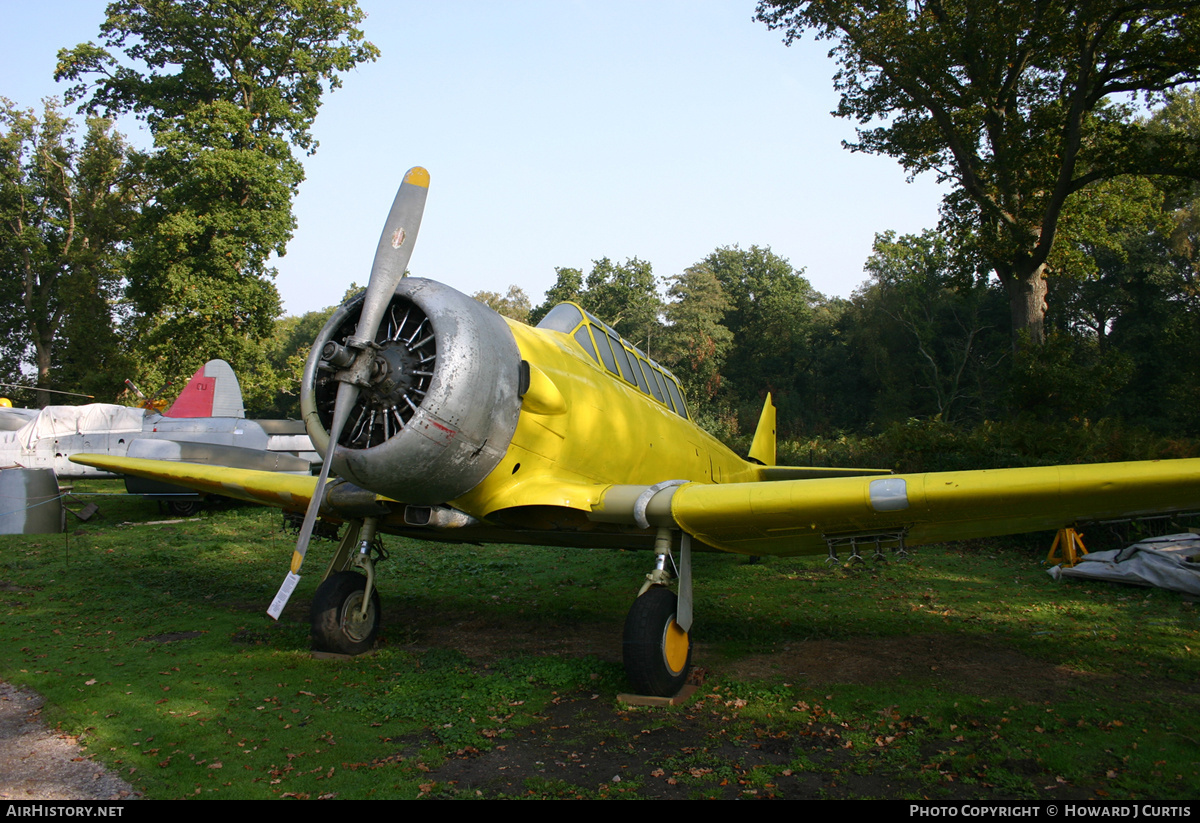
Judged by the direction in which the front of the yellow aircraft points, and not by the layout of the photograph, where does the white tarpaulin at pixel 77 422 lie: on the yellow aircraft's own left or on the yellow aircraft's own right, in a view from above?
on the yellow aircraft's own right

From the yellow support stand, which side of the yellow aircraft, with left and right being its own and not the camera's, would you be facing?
back

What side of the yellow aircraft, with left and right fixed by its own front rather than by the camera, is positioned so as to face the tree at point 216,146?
right

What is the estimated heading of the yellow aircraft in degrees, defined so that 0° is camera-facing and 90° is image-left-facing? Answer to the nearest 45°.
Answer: approximately 45°

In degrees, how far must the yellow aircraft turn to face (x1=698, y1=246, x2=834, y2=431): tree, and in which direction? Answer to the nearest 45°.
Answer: approximately 135° to its right

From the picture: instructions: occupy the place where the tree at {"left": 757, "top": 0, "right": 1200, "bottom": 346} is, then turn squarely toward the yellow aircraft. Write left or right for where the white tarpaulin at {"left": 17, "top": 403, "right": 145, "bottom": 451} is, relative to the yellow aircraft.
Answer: right

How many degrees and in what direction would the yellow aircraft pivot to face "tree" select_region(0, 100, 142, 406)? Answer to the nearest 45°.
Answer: approximately 90° to its right
